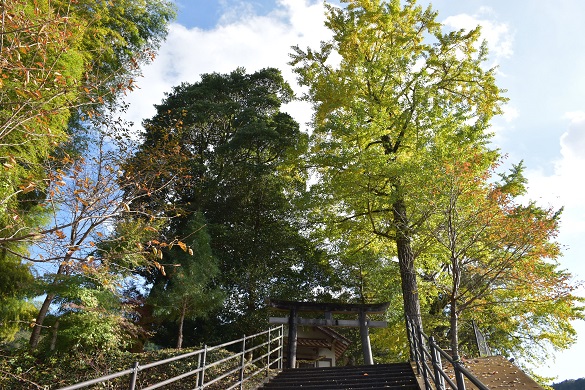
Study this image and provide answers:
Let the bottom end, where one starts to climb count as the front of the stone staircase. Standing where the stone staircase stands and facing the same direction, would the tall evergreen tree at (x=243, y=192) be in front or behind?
behind

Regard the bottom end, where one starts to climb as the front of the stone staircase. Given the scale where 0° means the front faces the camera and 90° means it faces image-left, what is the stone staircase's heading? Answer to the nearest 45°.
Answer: approximately 0°

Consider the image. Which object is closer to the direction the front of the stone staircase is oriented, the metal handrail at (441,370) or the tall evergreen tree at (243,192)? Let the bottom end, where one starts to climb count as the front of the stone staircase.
the metal handrail

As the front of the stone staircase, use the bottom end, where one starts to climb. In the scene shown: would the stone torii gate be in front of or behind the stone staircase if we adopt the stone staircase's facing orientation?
behind
